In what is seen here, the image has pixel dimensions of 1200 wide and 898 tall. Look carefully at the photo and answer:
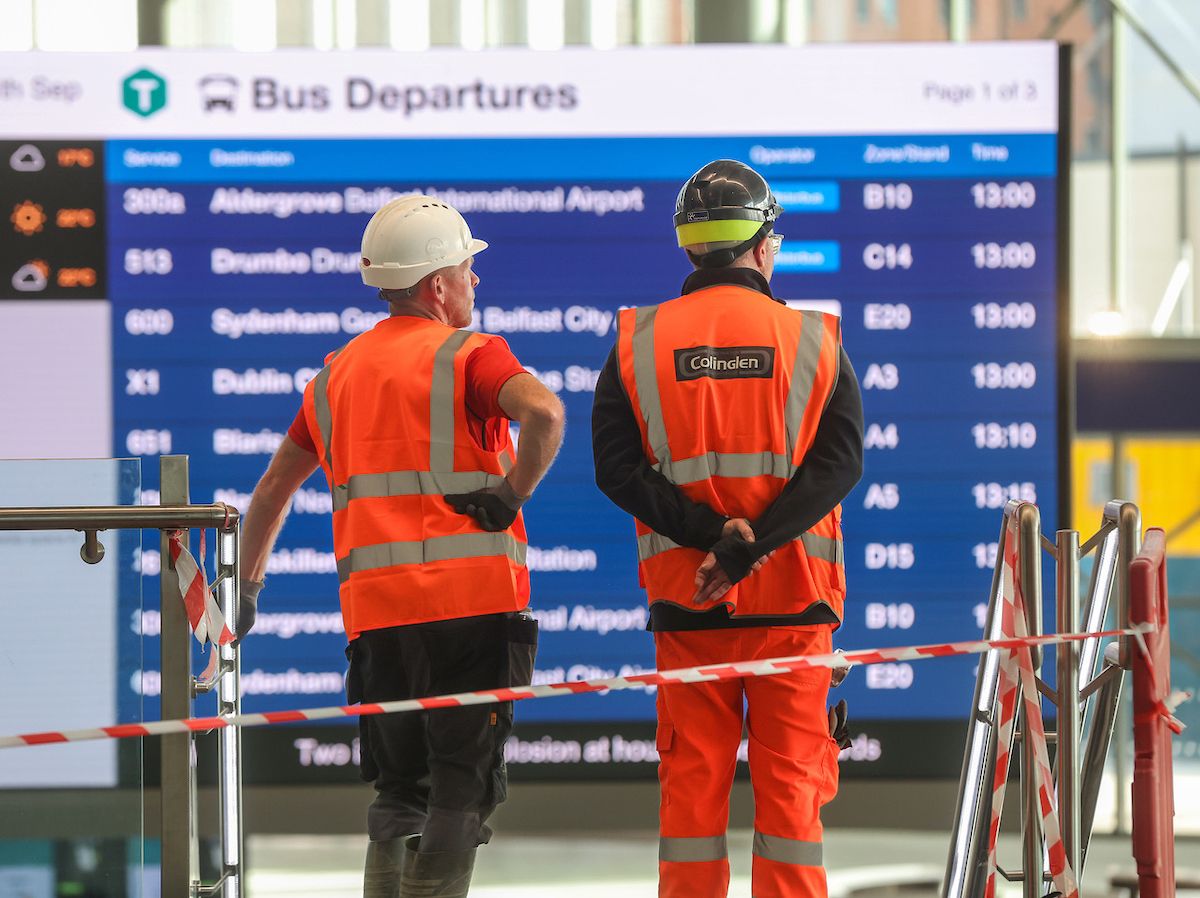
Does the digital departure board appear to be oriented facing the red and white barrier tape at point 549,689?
yes

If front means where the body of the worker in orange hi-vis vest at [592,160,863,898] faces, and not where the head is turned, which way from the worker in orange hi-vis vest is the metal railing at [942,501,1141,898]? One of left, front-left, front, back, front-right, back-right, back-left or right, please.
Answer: right

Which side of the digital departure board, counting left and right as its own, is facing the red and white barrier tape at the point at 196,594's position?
front

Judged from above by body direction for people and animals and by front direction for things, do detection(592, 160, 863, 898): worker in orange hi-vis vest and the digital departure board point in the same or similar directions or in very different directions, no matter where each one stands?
very different directions

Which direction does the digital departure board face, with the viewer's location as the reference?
facing the viewer

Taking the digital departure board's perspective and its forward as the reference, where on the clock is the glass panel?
The glass panel is roughly at 1 o'clock from the digital departure board.

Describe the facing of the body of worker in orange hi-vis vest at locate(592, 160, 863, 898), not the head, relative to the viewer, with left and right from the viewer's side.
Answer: facing away from the viewer

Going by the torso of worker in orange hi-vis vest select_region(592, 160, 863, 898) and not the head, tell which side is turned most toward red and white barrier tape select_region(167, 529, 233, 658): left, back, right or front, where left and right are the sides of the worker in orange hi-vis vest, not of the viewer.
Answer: left

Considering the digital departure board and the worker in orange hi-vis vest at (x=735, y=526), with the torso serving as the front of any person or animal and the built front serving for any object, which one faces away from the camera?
the worker in orange hi-vis vest
